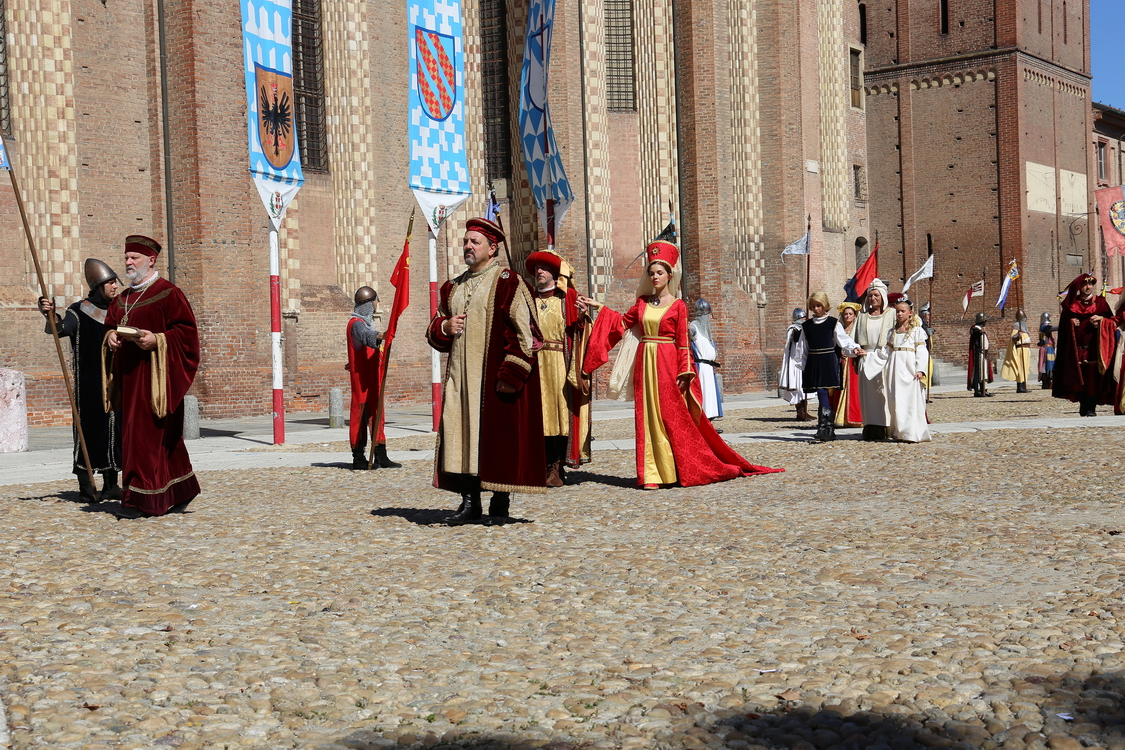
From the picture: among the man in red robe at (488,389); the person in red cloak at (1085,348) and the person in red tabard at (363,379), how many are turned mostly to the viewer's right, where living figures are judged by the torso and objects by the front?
1

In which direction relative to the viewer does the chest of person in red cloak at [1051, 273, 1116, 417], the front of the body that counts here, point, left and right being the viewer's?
facing the viewer

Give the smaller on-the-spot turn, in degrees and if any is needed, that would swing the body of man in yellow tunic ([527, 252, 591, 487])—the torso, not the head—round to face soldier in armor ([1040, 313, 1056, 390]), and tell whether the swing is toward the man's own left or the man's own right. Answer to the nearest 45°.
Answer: approximately 180°

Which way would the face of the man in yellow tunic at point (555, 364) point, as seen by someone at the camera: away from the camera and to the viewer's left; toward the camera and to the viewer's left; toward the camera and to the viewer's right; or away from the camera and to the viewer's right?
toward the camera and to the viewer's left

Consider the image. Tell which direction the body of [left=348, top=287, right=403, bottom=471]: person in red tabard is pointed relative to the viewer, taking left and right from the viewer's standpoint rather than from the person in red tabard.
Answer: facing to the right of the viewer
